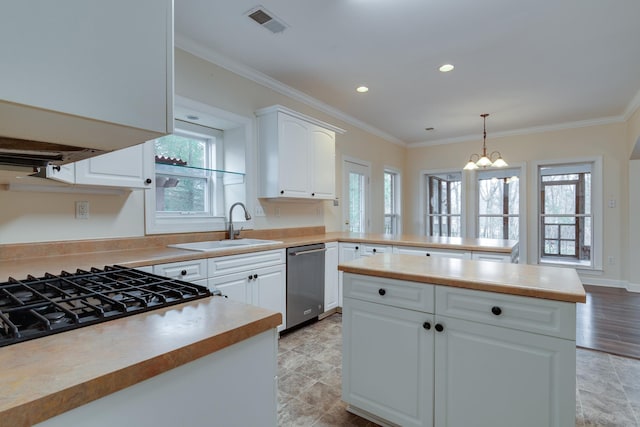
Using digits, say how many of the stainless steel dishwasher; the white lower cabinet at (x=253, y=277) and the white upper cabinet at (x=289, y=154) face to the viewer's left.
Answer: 0

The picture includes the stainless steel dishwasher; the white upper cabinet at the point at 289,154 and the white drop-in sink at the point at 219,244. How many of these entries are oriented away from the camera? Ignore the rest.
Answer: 0

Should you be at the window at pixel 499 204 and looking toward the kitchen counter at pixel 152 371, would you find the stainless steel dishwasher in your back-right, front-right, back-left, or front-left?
front-right

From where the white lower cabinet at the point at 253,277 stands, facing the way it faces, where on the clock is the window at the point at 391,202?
The window is roughly at 9 o'clock from the white lower cabinet.

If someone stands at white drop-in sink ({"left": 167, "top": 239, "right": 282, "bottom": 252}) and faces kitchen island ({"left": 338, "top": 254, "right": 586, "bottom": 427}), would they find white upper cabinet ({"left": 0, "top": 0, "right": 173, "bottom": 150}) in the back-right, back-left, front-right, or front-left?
front-right

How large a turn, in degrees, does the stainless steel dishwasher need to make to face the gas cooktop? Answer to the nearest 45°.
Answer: approximately 45° to its right

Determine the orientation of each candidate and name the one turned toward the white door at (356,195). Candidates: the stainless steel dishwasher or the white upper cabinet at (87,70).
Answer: the white upper cabinet

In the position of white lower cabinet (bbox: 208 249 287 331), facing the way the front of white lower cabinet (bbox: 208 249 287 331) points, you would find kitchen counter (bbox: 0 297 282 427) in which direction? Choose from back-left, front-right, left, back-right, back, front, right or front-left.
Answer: front-right

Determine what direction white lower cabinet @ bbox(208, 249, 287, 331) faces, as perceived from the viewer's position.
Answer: facing the viewer and to the right of the viewer

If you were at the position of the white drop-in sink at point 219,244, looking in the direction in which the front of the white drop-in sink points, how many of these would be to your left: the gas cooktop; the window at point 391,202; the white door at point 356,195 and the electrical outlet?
2

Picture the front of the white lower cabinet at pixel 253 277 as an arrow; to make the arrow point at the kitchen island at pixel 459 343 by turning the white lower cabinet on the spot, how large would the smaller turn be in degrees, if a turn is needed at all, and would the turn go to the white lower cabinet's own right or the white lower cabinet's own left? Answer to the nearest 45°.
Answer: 0° — it already faces it

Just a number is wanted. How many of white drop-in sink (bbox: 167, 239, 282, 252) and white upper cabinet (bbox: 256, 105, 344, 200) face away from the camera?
0
